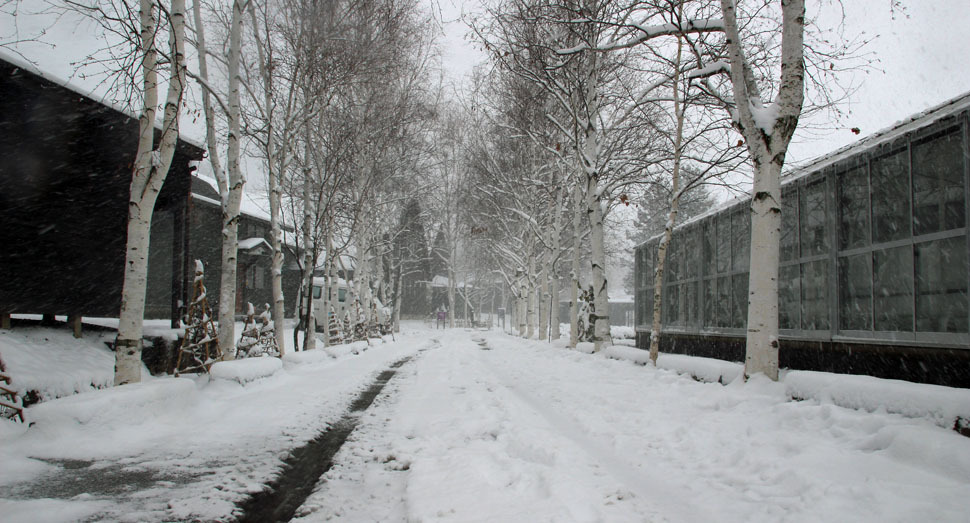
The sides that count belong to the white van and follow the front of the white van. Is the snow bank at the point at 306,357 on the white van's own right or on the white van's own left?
on the white van's own right

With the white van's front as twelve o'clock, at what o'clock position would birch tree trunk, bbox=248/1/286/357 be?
The birch tree trunk is roughly at 3 o'clock from the white van.

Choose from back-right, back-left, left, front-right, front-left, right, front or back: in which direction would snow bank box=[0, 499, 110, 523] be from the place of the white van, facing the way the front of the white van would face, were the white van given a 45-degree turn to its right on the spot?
front-right

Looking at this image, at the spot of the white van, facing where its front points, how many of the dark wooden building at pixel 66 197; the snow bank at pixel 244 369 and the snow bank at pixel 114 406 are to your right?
3

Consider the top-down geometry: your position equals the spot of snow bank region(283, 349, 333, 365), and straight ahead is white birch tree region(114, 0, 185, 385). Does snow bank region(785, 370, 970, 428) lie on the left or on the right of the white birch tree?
left

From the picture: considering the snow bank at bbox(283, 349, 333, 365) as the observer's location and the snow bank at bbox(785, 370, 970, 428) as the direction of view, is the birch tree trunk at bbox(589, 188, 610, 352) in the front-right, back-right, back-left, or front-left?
front-left

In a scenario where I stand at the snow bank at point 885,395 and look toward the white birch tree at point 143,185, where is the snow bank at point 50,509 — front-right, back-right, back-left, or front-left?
front-left
